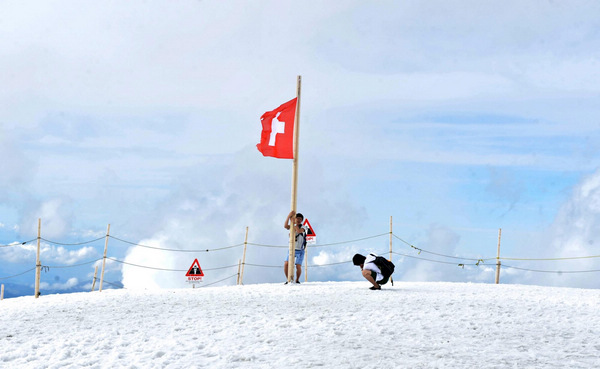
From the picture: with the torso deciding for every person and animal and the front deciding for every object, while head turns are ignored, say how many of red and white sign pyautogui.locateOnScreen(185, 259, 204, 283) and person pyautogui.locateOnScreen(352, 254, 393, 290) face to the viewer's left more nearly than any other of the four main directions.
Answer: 1

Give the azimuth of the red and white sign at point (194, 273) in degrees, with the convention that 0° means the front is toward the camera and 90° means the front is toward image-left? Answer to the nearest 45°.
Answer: approximately 0°

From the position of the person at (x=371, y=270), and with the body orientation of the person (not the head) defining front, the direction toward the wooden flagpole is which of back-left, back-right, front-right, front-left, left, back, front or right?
front-right

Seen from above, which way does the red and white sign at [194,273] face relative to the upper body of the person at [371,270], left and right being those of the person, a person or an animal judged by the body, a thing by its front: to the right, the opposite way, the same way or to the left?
to the left

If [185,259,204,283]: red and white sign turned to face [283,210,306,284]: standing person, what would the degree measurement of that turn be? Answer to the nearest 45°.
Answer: approximately 45° to its left

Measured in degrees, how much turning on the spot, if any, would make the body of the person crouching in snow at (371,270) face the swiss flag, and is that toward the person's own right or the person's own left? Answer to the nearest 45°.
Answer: approximately 45° to the person's own right

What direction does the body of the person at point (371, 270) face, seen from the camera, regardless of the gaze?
to the viewer's left

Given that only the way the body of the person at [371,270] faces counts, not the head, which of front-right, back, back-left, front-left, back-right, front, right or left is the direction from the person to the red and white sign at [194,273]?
front-right
